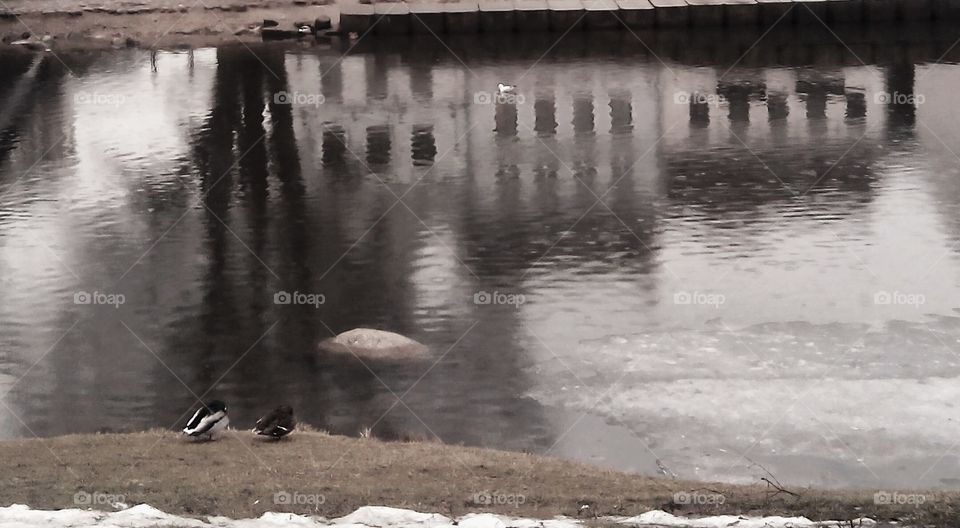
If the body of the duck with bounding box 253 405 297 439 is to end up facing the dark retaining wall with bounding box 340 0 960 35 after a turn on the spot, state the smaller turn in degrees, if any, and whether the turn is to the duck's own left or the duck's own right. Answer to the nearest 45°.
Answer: approximately 45° to the duck's own left

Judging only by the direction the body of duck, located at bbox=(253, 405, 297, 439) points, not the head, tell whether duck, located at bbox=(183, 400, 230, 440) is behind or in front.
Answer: behind

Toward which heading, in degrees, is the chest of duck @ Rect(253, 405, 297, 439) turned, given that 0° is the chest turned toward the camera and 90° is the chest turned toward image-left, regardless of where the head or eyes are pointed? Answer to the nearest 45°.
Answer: approximately 270°

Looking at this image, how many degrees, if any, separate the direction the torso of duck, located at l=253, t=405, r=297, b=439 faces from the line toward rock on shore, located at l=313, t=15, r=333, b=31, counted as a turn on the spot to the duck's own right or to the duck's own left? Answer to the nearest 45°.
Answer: approximately 90° to the duck's own left
